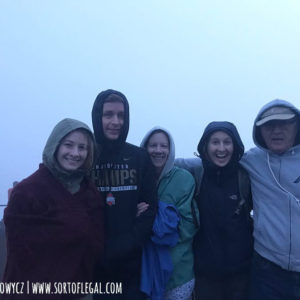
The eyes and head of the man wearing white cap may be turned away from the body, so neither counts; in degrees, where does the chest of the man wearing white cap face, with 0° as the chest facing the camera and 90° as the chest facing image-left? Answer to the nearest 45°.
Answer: approximately 0°

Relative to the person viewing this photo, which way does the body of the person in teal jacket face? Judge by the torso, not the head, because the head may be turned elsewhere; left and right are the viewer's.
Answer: facing the viewer and to the left of the viewer

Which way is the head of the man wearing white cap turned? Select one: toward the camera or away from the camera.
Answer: toward the camera

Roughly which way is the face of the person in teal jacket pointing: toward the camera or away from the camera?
toward the camera

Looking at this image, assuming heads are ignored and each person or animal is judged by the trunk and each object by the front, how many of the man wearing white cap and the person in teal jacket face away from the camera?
0

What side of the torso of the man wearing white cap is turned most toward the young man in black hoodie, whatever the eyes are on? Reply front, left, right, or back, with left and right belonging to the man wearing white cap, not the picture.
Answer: right

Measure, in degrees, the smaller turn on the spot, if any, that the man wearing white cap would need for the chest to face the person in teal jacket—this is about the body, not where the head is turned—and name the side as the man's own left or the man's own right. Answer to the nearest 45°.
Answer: approximately 90° to the man's own right

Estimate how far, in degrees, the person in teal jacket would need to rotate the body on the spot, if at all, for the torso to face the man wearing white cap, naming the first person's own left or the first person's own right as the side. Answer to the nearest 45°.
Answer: approximately 135° to the first person's own left
